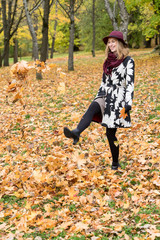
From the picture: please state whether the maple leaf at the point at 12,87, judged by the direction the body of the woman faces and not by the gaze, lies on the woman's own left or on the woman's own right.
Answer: on the woman's own right

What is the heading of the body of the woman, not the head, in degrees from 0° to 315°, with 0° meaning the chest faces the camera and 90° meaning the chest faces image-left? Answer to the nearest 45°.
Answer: approximately 45°

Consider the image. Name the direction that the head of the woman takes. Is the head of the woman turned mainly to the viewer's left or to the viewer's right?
to the viewer's left

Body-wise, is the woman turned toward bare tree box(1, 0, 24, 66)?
no
